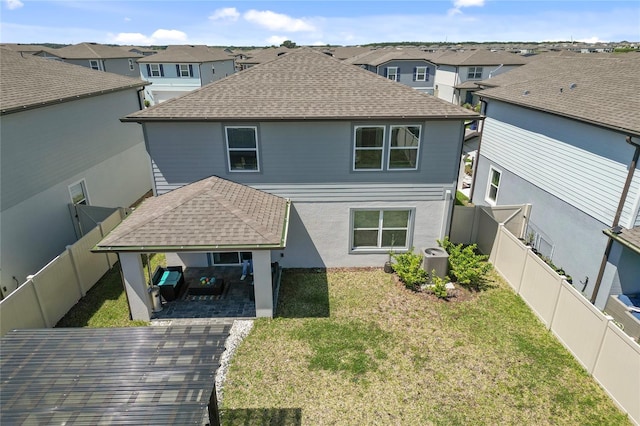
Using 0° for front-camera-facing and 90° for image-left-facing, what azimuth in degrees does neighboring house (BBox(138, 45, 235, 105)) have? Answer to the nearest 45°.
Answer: approximately 0°

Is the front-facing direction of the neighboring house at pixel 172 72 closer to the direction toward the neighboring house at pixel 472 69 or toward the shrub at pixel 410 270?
the shrub

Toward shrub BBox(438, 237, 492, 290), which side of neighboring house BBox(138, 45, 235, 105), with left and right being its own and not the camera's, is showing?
front

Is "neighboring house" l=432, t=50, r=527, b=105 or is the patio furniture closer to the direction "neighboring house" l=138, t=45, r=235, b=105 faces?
the patio furniture

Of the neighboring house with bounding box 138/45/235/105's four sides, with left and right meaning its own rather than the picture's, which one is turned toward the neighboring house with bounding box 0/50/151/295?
front

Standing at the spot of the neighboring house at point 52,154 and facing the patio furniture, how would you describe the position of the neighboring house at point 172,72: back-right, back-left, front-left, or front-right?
back-left

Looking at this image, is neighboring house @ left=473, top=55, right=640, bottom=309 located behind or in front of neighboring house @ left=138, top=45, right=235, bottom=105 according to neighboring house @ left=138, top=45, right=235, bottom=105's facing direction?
in front

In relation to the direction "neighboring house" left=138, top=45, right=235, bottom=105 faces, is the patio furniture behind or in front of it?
in front

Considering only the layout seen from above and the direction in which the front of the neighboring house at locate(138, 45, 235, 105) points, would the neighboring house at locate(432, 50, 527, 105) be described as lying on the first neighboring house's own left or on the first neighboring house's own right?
on the first neighboring house's own left

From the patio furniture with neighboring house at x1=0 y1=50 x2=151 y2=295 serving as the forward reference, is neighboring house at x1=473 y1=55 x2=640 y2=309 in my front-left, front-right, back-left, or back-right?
back-right

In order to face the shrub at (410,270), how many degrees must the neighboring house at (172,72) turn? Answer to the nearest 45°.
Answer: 0° — it already faces it
